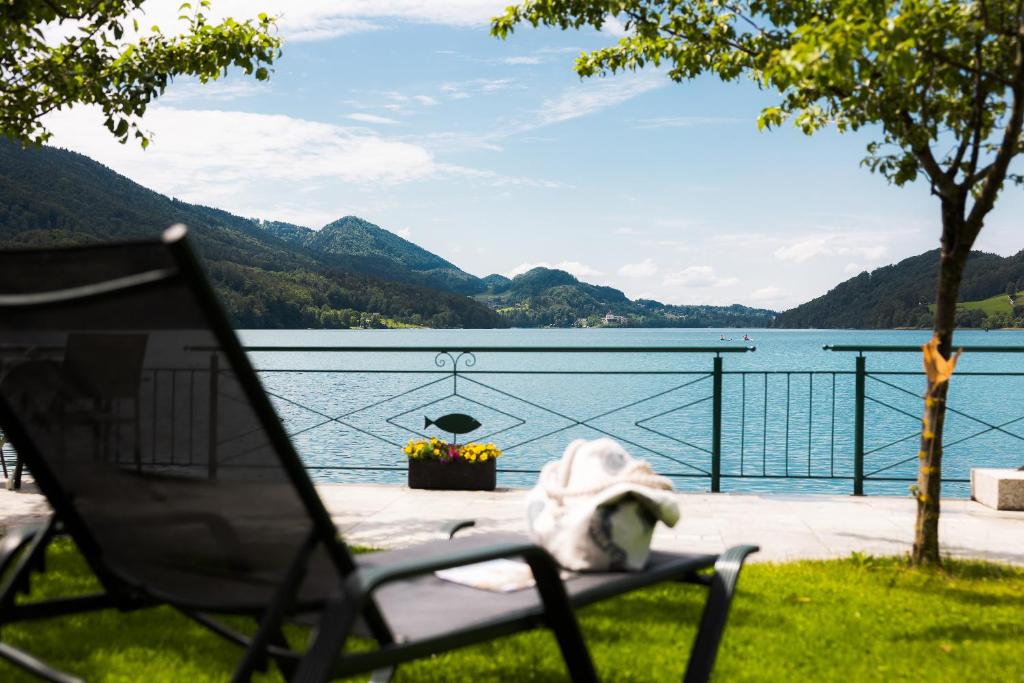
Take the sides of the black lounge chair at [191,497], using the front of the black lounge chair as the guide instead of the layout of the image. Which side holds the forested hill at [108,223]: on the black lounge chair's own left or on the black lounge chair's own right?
on the black lounge chair's own left

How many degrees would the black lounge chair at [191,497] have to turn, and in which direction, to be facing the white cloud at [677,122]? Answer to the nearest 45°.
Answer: approximately 45° to its left

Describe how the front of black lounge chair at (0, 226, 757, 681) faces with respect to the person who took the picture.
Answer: facing away from the viewer and to the right of the viewer

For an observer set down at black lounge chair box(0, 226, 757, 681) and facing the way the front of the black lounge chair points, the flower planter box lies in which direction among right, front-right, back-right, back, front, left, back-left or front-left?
front-left

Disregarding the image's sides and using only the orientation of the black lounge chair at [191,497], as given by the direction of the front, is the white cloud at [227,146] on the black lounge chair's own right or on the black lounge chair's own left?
on the black lounge chair's own left
